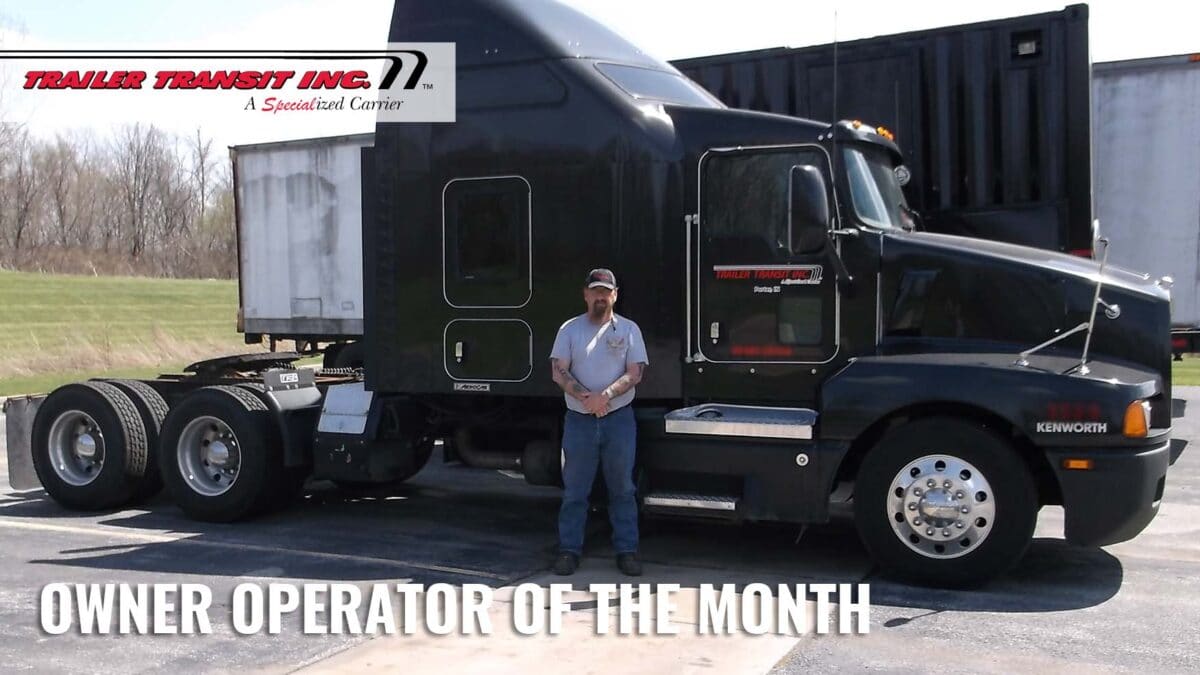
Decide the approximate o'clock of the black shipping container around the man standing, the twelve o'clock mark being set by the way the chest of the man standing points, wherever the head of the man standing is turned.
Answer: The black shipping container is roughly at 8 o'clock from the man standing.

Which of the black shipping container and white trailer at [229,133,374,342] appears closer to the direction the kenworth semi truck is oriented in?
the black shipping container

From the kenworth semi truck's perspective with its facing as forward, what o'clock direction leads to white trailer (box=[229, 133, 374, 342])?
The white trailer is roughly at 8 o'clock from the kenworth semi truck.

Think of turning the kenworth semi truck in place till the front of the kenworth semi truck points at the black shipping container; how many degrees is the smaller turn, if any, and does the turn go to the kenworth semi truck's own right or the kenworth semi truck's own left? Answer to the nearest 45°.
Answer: approximately 45° to the kenworth semi truck's own left

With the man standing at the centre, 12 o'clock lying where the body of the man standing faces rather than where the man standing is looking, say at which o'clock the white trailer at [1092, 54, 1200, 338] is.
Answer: The white trailer is roughly at 8 o'clock from the man standing.

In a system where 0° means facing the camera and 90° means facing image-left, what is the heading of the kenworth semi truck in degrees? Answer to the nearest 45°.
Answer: approximately 270°

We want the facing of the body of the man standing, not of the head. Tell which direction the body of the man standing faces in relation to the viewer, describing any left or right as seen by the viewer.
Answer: facing the viewer

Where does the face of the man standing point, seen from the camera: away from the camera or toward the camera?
toward the camera

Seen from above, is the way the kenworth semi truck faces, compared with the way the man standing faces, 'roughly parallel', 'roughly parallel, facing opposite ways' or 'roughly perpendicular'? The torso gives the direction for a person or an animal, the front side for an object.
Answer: roughly perpendicular

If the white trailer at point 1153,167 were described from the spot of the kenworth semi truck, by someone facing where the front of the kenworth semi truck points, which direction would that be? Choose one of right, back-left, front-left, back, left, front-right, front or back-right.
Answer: front-left

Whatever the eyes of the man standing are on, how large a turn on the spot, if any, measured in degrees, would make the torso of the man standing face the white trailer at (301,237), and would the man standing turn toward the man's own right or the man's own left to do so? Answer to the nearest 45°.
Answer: approximately 135° to the man's own right
